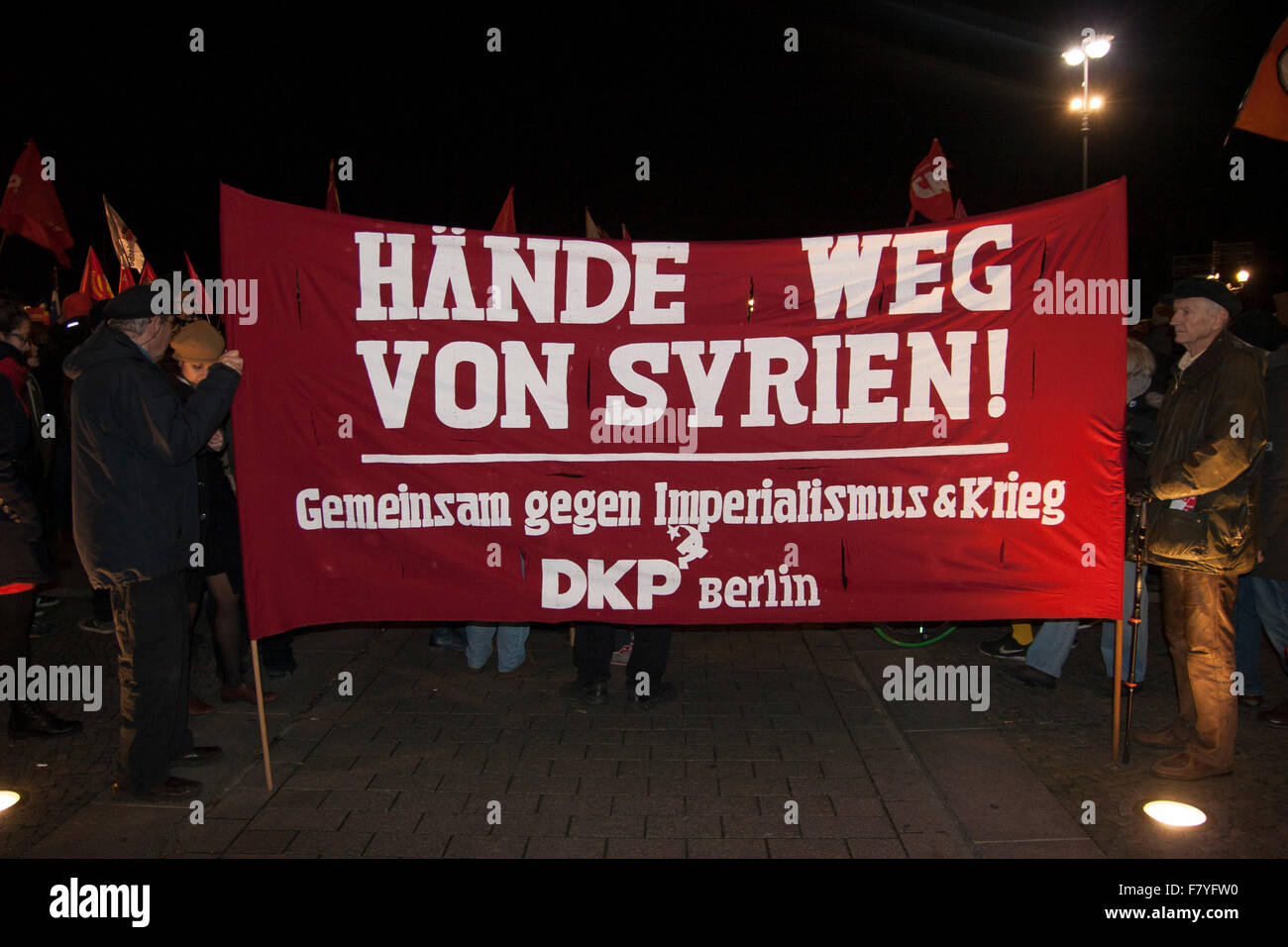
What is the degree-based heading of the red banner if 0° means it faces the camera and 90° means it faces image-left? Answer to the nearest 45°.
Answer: approximately 0°

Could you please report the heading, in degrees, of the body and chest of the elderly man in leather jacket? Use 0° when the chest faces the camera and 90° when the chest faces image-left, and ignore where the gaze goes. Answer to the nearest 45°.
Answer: approximately 90°

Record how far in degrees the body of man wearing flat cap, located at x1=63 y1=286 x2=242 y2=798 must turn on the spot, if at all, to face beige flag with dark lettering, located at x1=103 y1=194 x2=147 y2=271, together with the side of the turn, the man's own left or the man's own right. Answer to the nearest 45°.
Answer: approximately 90° to the man's own left

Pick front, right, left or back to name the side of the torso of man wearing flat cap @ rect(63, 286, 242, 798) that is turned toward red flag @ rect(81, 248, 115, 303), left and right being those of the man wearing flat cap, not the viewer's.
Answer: left

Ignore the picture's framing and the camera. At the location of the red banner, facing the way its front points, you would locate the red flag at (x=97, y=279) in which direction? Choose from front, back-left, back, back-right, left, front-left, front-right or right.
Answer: back-right

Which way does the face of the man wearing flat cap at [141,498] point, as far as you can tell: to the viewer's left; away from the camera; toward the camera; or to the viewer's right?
to the viewer's right

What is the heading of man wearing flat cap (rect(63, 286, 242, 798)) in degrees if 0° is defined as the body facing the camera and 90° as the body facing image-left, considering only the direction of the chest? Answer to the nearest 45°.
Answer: approximately 270°

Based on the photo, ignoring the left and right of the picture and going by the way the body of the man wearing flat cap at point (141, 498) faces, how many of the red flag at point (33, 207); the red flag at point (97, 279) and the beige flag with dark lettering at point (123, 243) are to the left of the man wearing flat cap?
3

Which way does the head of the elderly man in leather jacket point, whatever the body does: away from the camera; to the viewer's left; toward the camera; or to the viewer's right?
to the viewer's left
